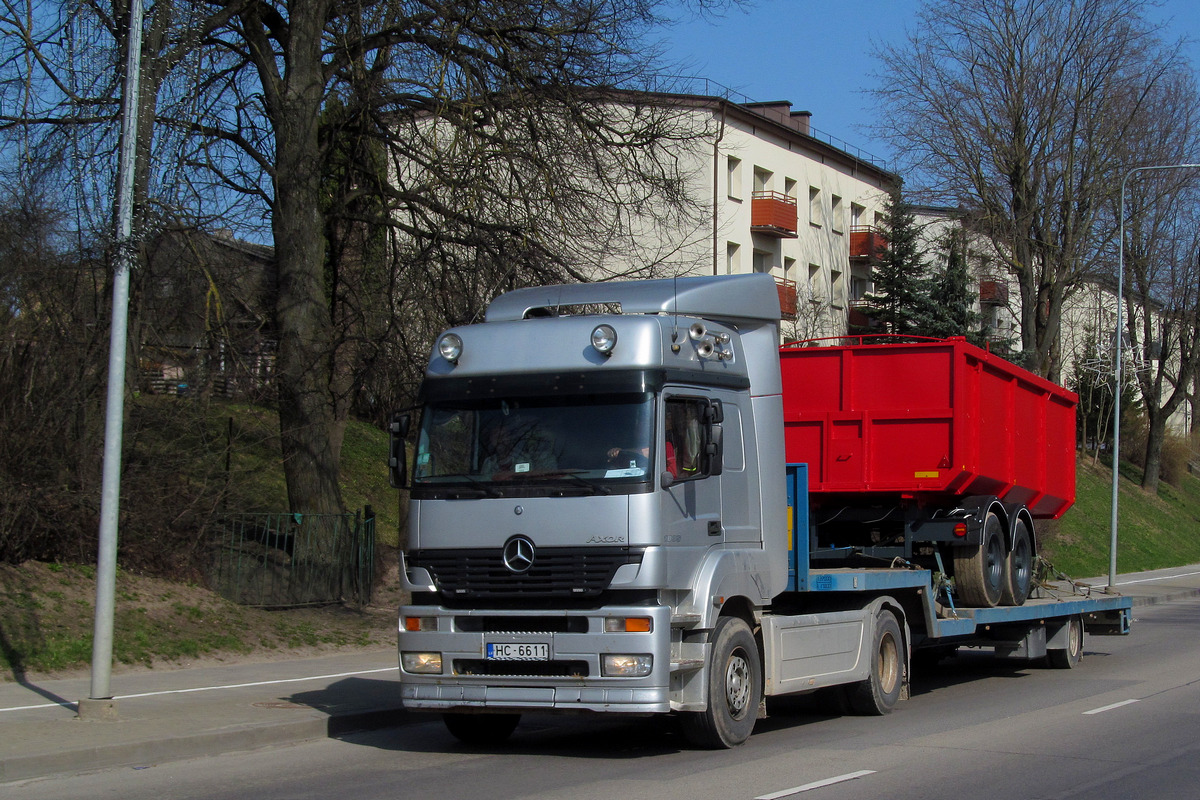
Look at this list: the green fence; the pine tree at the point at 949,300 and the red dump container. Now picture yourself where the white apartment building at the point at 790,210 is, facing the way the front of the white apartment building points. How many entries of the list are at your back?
0

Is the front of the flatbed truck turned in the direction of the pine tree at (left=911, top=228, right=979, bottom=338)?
no

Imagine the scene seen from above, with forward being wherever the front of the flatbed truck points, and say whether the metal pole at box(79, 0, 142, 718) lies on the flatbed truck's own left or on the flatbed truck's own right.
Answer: on the flatbed truck's own right

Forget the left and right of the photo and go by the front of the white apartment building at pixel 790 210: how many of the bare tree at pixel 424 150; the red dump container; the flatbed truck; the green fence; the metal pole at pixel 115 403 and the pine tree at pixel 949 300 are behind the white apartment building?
0

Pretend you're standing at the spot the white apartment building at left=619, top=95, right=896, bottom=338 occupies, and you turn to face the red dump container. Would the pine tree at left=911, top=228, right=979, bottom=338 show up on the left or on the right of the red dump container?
left

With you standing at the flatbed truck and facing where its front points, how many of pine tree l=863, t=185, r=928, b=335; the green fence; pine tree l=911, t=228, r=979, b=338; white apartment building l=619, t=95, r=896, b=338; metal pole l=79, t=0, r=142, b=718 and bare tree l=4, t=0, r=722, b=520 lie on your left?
0

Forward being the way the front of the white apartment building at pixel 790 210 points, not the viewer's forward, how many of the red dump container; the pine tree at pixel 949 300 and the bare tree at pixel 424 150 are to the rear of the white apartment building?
0

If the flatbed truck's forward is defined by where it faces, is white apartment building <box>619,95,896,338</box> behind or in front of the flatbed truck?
behind

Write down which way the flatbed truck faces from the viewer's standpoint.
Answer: facing the viewer and to the left of the viewer

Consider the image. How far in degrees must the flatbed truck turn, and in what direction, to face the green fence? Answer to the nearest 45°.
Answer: approximately 90° to its right

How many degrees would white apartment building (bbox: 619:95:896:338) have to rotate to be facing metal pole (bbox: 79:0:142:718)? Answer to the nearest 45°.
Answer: approximately 45° to its right

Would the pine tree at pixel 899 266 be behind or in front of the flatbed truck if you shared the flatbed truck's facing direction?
behind

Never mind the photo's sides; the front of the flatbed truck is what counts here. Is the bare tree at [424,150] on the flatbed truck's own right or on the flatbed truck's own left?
on the flatbed truck's own right

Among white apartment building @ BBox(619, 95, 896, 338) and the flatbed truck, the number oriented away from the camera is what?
0
